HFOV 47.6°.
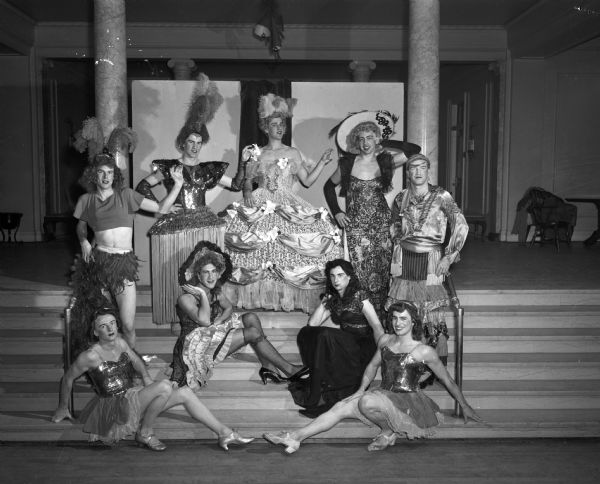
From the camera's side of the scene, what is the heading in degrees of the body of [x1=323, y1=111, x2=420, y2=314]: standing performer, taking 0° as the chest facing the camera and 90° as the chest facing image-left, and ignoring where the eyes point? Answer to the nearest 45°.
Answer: approximately 0°

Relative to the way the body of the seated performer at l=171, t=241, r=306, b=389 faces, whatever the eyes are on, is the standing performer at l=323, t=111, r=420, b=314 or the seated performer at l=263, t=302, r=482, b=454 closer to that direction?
the seated performer
